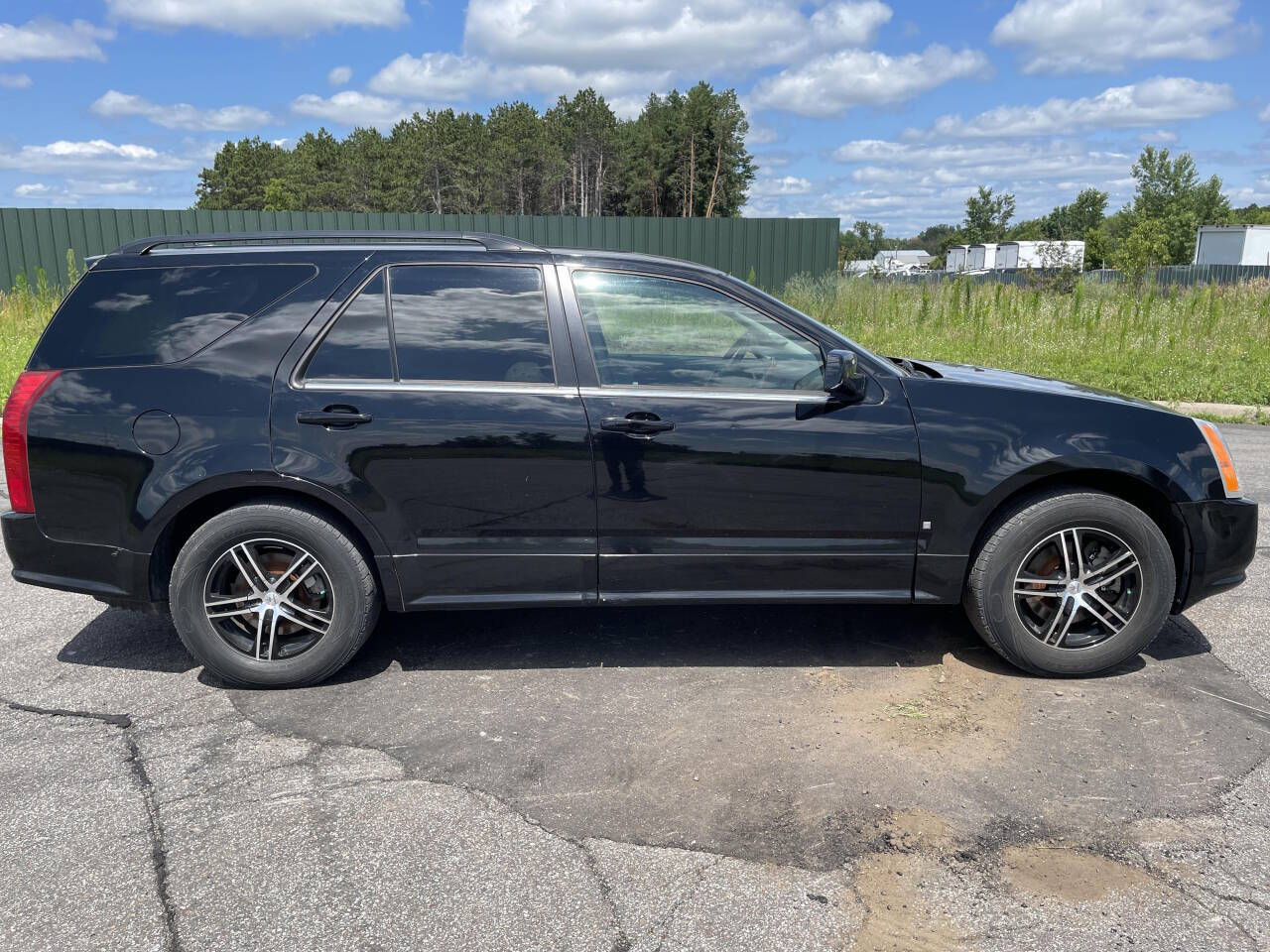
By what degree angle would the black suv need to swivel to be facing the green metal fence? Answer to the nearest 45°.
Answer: approximately 90° to its left

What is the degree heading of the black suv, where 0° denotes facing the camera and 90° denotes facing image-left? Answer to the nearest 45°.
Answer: approximately 270°
